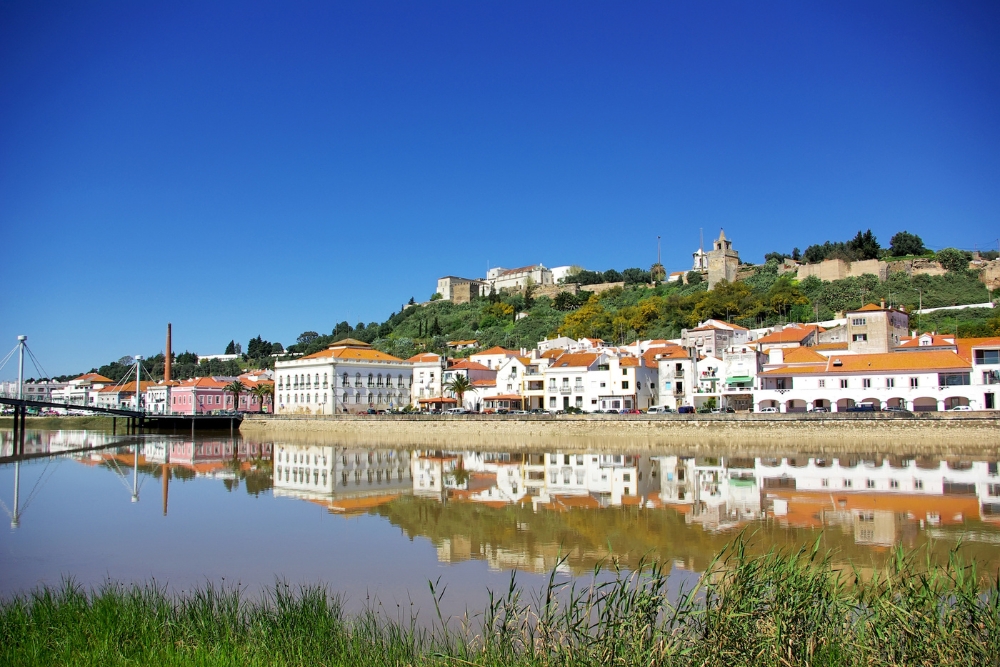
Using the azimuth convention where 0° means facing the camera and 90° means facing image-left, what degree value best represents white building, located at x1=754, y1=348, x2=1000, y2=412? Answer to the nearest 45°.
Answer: approximately 0°
